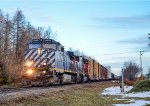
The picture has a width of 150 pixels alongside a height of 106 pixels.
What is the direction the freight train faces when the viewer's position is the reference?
facing the viewer and to the left of the viewer
